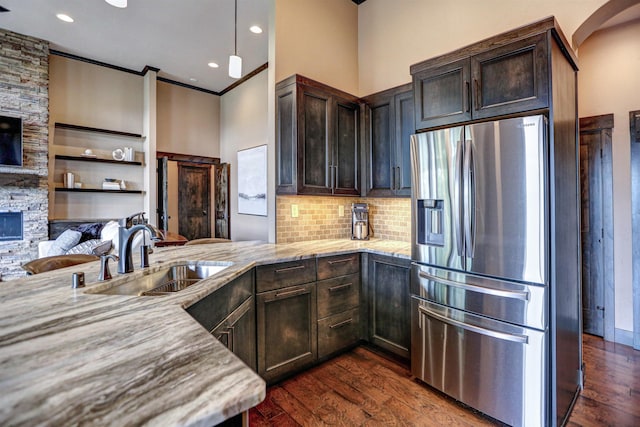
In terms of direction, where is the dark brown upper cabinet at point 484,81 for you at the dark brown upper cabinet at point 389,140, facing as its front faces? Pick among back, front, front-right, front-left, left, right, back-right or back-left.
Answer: left

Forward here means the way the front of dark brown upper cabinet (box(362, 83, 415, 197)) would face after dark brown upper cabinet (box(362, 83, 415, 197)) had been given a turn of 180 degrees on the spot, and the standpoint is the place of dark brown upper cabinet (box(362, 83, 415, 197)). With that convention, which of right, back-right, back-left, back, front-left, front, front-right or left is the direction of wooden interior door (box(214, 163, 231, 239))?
left

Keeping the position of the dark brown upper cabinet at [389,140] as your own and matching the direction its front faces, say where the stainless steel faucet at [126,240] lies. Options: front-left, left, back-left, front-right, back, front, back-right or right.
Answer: front

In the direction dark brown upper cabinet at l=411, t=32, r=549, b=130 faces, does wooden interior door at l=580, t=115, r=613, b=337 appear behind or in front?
behind

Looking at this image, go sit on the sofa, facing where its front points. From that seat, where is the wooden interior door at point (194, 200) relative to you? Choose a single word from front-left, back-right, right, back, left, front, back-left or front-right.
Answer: back

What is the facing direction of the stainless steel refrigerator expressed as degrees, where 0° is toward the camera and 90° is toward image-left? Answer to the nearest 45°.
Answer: approximately 45°

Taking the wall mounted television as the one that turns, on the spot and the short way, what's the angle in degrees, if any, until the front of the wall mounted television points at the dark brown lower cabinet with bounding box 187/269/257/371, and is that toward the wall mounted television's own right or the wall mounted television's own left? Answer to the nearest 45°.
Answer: approximately 45° to the wall mounted television's own right

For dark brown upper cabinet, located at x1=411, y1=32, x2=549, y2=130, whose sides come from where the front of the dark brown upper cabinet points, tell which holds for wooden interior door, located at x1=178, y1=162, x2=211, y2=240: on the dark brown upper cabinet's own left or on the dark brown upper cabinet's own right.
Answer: on the dark brown upper cabinet's own right

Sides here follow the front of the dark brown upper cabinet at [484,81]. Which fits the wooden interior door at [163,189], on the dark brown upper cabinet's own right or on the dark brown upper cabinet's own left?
on the dark brown upper cabinet's own right

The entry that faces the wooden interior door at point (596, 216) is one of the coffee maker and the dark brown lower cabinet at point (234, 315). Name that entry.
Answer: the dark brown lower cabinet

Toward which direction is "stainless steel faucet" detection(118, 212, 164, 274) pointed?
to the viewer's right

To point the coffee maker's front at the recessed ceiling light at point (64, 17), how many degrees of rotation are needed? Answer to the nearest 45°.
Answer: approximately 90° to its right

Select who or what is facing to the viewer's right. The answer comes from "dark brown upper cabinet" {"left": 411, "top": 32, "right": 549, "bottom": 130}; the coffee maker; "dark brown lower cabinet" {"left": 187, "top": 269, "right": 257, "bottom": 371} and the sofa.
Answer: the dark brown lower cabinet

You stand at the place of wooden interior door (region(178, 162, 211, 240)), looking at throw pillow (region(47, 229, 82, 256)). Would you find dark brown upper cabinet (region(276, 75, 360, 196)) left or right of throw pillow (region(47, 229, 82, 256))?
left

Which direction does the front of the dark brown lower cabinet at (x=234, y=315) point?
to the viewer's right

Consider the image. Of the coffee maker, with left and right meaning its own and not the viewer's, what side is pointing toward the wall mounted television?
right

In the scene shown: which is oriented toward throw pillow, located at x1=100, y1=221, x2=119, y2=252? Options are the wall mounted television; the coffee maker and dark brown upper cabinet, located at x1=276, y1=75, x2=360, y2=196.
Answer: the wall mounted television

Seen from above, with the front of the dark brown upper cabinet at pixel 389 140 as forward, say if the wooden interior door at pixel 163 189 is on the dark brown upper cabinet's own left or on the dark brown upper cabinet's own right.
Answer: on the dark brown upper cabinet's own right
